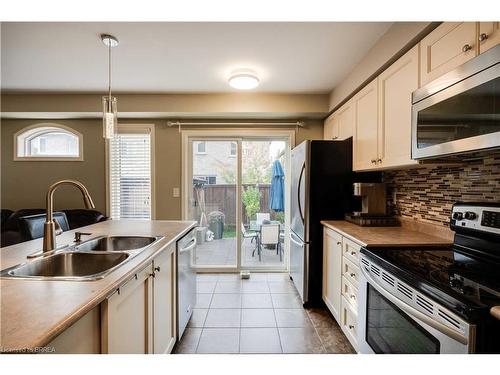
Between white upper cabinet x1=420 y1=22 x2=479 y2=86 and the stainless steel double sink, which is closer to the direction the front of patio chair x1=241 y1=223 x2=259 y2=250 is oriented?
the white upper cabinet

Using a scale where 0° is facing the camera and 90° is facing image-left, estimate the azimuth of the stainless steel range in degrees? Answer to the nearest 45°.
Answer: approximately 45°

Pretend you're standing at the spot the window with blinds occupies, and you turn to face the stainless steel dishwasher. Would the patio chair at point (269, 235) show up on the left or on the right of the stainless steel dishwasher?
left

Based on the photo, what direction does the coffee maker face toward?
to the viewer's left

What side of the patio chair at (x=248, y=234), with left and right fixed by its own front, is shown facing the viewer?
right

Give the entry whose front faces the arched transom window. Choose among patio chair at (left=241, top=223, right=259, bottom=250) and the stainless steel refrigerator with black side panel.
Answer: the stainless steel refrigerator with black side panel

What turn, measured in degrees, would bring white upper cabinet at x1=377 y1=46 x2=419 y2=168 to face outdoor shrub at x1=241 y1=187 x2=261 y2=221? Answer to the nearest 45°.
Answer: approximately 90° to its right

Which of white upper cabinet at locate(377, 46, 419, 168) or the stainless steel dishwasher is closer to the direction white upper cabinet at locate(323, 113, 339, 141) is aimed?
the stainless steel dishwasher

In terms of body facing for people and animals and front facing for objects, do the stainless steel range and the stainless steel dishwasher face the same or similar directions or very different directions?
very different directions

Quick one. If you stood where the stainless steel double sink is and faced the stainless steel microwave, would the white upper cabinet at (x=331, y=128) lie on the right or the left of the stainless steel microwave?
left

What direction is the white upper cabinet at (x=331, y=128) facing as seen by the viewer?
to the viewer's left
